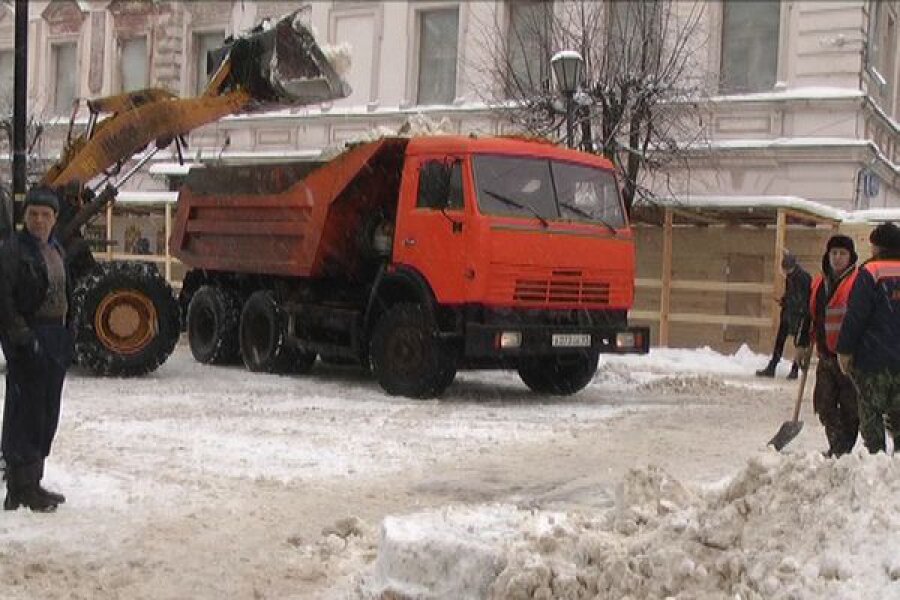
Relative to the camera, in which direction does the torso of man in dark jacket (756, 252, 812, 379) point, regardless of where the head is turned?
to the viewer's left

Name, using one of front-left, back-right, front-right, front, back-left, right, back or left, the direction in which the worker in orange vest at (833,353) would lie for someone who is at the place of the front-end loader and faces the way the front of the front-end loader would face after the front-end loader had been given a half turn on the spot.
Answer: back-left

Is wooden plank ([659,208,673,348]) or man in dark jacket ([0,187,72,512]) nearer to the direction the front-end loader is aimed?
the wooden plank

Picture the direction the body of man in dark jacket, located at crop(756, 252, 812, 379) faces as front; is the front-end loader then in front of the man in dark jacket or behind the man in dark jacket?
in front

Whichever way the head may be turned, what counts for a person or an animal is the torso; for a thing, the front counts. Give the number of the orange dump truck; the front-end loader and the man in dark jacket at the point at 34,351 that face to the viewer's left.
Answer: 0

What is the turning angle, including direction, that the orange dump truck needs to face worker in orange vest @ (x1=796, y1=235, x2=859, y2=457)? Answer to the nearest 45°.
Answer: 0° — it already faces them

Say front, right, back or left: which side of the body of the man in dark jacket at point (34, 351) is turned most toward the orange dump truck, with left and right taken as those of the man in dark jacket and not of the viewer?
left

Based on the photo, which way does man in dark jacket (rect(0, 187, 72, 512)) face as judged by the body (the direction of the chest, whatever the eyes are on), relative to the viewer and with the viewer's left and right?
facing the viewer and to the right of the viewer

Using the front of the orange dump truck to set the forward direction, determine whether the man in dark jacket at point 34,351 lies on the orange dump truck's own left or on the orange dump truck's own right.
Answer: on the orange dump truck's own right

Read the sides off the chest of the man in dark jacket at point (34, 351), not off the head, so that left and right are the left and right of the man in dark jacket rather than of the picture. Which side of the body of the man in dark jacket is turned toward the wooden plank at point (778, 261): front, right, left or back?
left

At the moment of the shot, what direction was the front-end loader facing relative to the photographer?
facing to the right of the viewer

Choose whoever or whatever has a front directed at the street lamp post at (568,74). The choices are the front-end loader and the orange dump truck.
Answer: the front-end loader

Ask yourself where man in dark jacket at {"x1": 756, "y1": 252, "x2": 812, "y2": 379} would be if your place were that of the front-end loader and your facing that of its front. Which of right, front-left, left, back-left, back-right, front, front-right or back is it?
front

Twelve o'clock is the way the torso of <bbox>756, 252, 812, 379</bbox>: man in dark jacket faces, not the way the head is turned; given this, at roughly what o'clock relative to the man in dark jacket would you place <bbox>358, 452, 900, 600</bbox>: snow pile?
The snow pile is roughly at 9 o'clock from the man in dark jacket.

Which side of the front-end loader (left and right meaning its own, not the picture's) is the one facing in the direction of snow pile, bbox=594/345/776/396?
front

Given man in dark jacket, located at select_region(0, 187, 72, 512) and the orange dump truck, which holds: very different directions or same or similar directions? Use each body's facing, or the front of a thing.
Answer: same or similar directions
